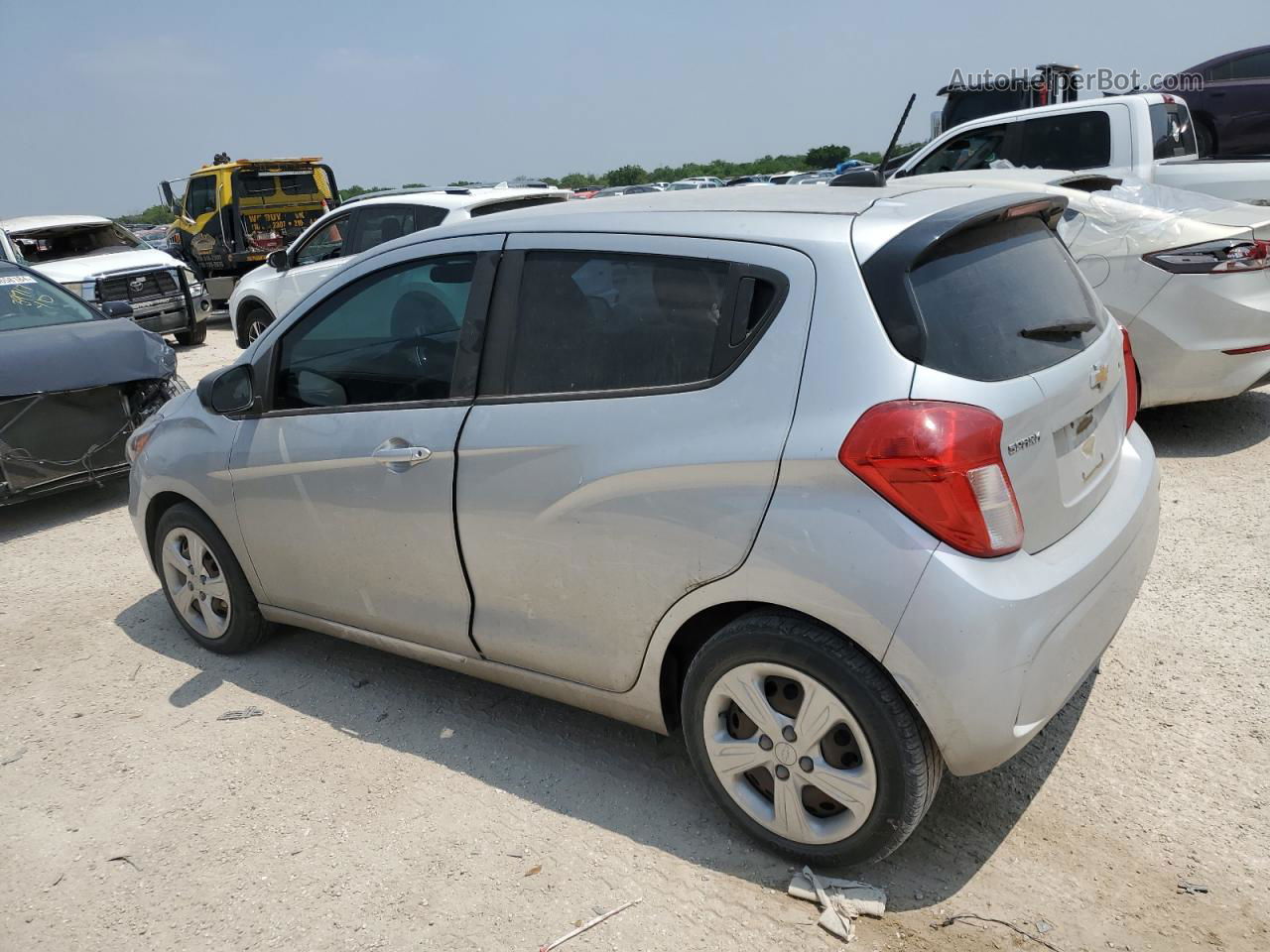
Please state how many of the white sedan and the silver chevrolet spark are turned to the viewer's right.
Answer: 0

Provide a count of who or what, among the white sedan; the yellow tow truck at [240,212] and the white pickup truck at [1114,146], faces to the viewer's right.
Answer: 0

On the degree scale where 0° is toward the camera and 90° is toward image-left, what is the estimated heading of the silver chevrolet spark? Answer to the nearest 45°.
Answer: approximately 135°

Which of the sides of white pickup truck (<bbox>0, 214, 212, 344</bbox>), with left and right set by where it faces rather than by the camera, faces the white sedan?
front

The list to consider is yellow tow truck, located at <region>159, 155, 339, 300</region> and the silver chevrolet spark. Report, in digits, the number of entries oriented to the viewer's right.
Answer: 0

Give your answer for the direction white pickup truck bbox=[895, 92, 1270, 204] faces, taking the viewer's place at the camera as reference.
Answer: facing away from the viewer and to the left of the viewer

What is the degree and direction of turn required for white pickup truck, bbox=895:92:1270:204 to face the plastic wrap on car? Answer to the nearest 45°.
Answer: approximately 135° to its left

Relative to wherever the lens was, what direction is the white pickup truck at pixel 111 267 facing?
facing the viewer and to the right of the viewer

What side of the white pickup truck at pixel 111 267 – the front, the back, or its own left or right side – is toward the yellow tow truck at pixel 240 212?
left

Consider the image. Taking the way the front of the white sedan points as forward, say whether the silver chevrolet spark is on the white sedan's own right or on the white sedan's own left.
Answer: on the white sedan's own left

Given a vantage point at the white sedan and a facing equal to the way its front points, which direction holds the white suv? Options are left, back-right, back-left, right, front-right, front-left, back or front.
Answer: front-left

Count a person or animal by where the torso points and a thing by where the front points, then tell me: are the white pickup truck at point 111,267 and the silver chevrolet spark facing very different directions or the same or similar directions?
very different directions
